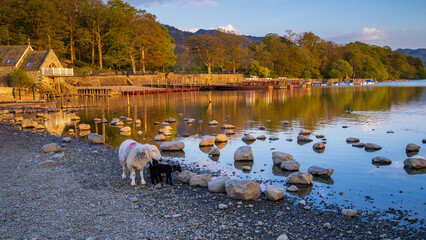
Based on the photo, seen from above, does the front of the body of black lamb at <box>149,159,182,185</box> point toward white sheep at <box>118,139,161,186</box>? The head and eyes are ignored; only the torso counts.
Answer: no

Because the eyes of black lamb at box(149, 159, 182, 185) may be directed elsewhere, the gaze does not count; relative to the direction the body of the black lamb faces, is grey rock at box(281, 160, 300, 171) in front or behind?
in front

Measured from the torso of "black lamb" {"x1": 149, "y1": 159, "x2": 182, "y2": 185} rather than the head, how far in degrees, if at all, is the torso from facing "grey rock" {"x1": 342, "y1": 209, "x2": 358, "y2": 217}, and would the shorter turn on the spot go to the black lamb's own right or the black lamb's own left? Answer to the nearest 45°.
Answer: approximately 45° to the black lamb's own right

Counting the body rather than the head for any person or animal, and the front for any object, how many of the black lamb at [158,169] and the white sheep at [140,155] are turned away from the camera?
0

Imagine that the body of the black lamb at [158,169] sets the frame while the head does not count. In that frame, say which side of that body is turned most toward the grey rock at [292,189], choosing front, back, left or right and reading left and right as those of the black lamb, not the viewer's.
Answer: front

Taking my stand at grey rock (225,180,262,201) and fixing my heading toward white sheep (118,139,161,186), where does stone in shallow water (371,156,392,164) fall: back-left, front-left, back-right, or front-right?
back-right

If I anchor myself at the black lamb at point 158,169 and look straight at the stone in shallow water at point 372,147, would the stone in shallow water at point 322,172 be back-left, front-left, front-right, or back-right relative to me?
front-right

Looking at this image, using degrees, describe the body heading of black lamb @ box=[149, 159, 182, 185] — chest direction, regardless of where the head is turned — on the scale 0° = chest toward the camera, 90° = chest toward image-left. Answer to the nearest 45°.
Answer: approximately 270°

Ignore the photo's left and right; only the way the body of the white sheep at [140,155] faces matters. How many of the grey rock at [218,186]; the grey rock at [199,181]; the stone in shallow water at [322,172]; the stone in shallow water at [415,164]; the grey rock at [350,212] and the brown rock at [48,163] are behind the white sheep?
1

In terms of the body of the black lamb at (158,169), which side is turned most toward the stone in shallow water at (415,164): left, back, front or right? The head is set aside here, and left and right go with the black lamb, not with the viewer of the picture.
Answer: front

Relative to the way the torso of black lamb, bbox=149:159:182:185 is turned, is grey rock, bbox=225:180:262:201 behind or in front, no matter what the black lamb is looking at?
in front
